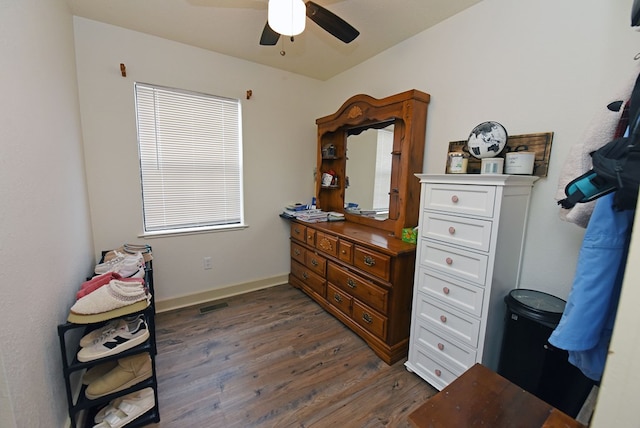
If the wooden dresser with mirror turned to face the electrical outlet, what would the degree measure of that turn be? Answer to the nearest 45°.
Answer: approximately 45° to its right

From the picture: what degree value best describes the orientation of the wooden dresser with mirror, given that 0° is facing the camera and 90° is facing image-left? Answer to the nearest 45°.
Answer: approximately 45°

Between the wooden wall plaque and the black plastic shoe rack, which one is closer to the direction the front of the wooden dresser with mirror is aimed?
the black plastic shoe rack

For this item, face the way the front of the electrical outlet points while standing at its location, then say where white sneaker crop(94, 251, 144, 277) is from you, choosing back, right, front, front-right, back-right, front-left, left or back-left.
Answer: front-right

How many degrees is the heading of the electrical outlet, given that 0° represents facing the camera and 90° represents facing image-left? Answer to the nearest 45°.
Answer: approximately 0°

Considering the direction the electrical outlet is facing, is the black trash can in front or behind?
in front

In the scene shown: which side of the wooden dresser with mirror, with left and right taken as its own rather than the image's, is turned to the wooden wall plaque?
left

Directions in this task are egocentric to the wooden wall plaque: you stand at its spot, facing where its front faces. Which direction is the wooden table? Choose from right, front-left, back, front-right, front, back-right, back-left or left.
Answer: front-left
